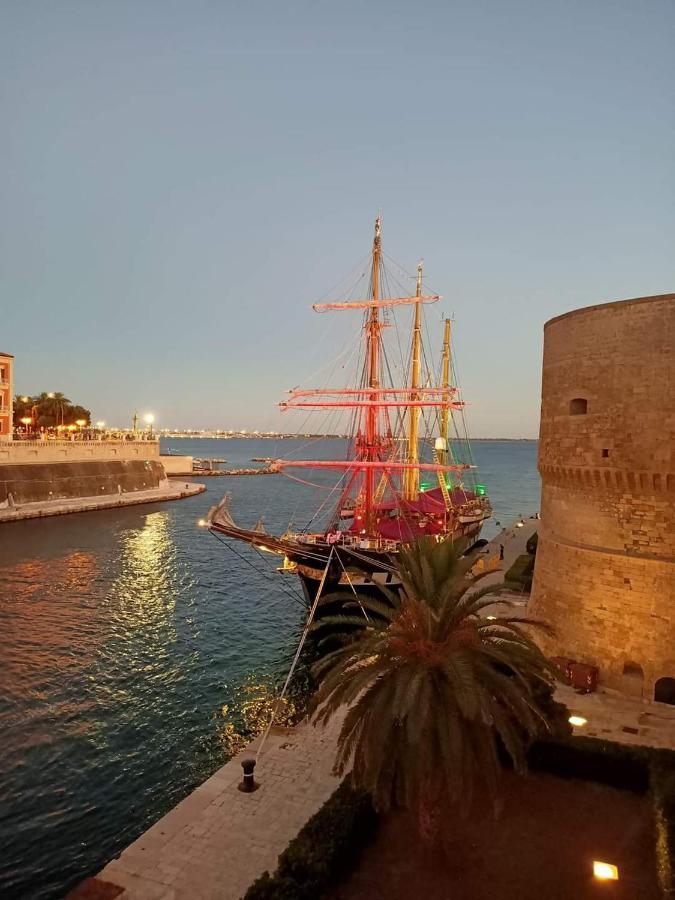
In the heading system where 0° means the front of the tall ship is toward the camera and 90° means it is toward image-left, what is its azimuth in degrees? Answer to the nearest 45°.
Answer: approximately 45°

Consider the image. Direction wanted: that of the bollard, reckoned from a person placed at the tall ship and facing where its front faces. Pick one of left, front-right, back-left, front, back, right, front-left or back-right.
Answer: front-left

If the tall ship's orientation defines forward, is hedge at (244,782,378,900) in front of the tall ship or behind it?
in front

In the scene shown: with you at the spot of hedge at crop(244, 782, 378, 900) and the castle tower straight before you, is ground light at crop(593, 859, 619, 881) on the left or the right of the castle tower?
right

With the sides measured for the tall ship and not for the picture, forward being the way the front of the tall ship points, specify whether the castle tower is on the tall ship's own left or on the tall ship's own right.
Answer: on the tall ship's own left
